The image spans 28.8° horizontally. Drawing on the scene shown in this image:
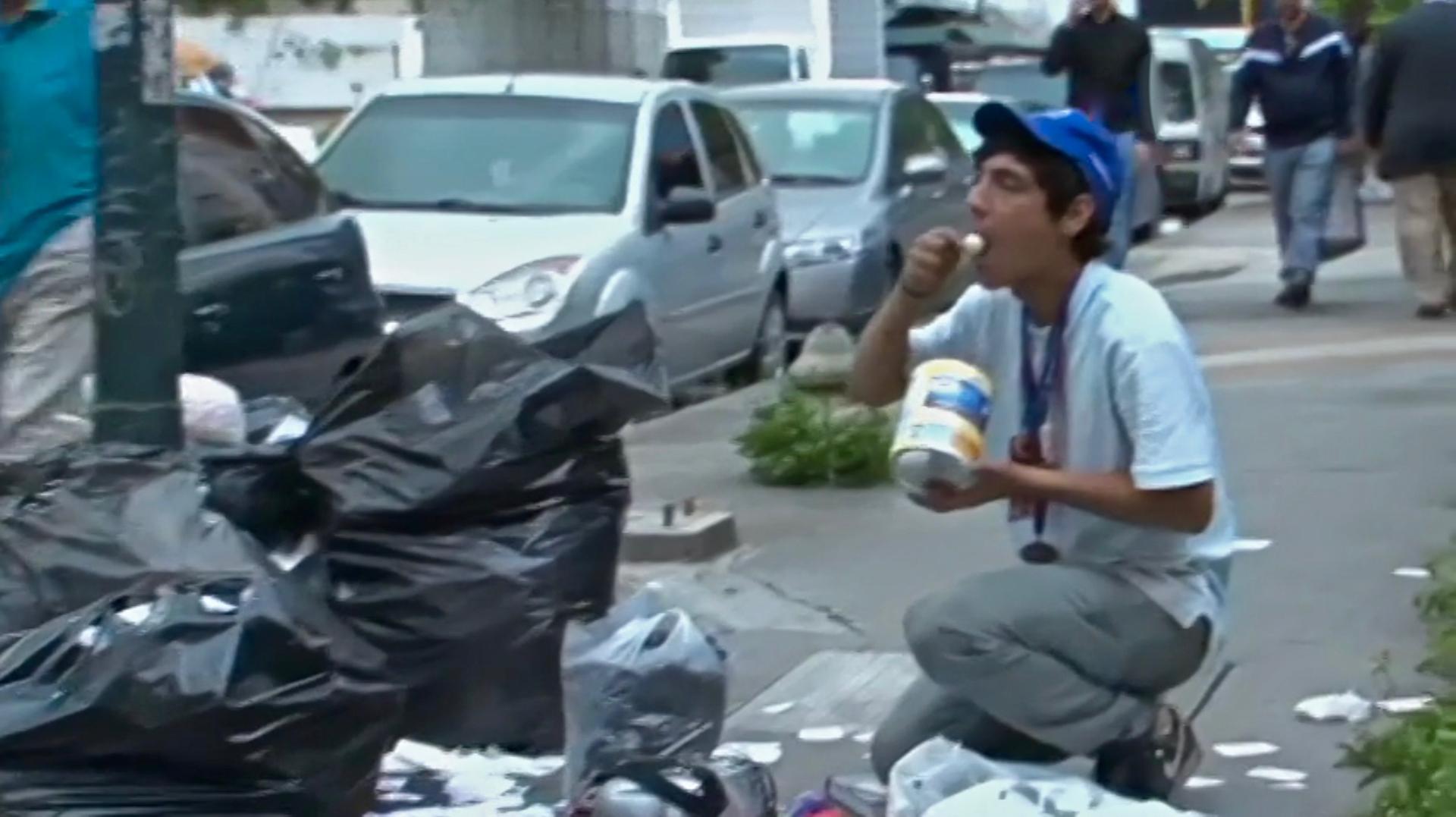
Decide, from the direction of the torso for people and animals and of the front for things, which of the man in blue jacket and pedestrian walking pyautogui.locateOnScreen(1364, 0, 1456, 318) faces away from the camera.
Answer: the pedestrian walking

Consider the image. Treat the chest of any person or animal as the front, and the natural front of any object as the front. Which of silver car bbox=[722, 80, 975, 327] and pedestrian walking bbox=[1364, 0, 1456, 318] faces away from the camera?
the pedestrian walking

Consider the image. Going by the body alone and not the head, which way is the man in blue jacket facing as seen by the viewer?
toward the camera

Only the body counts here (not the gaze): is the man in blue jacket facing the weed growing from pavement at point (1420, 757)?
yes

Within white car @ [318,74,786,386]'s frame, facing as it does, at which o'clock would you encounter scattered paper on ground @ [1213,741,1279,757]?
The scattered paper on ground is roughly at 10 o'clock from the white car.

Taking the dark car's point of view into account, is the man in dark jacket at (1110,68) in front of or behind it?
behind

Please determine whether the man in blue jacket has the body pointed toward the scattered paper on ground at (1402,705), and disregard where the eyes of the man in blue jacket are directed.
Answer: yes

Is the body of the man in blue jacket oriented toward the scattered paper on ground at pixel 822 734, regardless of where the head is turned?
yes

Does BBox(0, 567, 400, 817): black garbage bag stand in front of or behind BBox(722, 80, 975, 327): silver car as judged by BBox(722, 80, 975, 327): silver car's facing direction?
in front

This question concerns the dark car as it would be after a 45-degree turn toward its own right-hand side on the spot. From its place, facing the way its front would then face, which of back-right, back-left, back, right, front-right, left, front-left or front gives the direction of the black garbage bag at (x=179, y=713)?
left

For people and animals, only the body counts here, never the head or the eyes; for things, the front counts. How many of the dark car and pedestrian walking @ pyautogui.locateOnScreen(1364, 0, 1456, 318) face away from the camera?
1

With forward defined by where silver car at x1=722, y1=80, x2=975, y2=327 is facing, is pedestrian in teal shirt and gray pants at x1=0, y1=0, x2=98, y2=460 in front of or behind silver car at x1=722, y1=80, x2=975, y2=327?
in front

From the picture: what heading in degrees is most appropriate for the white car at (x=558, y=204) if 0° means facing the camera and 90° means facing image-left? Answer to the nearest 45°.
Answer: approximately 45°

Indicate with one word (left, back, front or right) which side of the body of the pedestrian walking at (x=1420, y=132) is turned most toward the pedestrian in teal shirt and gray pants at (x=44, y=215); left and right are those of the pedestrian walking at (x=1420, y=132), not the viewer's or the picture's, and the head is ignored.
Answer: back

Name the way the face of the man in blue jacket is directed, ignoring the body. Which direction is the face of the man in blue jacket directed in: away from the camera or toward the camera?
toward the camera

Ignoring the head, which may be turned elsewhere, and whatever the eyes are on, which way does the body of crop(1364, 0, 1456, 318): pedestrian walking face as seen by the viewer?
away from the camera

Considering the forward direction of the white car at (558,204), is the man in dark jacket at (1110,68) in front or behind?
behind
